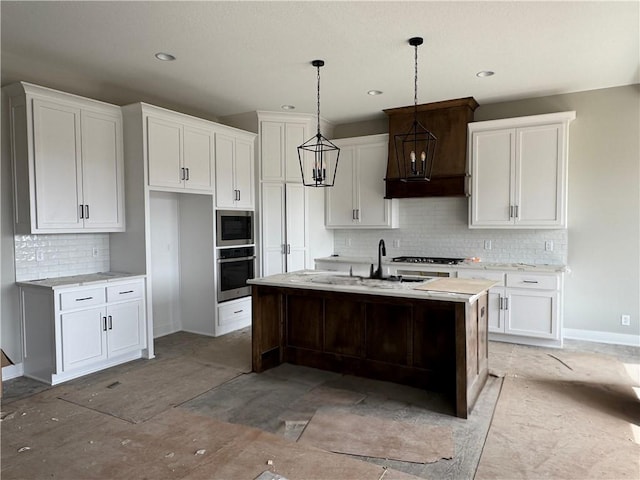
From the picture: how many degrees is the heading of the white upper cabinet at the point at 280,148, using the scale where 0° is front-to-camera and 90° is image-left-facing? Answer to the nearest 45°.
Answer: approximately 0°

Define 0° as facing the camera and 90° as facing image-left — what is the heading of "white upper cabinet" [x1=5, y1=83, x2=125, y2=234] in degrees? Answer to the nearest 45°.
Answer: approximately 315°

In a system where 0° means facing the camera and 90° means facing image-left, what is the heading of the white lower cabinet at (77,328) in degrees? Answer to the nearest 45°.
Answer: approximately 315°

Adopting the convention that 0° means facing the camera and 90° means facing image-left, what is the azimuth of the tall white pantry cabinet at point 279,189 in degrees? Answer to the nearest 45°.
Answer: approximately 0°

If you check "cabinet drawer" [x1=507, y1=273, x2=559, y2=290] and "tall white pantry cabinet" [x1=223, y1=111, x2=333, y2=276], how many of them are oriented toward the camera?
2

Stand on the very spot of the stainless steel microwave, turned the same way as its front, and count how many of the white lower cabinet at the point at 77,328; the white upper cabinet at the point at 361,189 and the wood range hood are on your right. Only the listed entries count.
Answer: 1

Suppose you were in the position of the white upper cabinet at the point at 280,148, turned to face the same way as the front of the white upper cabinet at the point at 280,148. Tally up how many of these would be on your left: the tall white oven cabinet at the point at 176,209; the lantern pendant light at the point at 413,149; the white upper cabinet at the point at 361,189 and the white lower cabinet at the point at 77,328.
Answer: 2

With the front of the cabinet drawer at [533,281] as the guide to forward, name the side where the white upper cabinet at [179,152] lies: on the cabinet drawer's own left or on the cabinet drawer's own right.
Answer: on the cabinet drawer's own right

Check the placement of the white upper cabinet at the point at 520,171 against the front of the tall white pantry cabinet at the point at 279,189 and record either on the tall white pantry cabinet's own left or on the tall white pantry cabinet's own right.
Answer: on the tall white pantry cabinet's own left

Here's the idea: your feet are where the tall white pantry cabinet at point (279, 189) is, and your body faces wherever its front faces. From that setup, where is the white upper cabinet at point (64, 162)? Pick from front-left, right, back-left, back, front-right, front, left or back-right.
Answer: front-right
